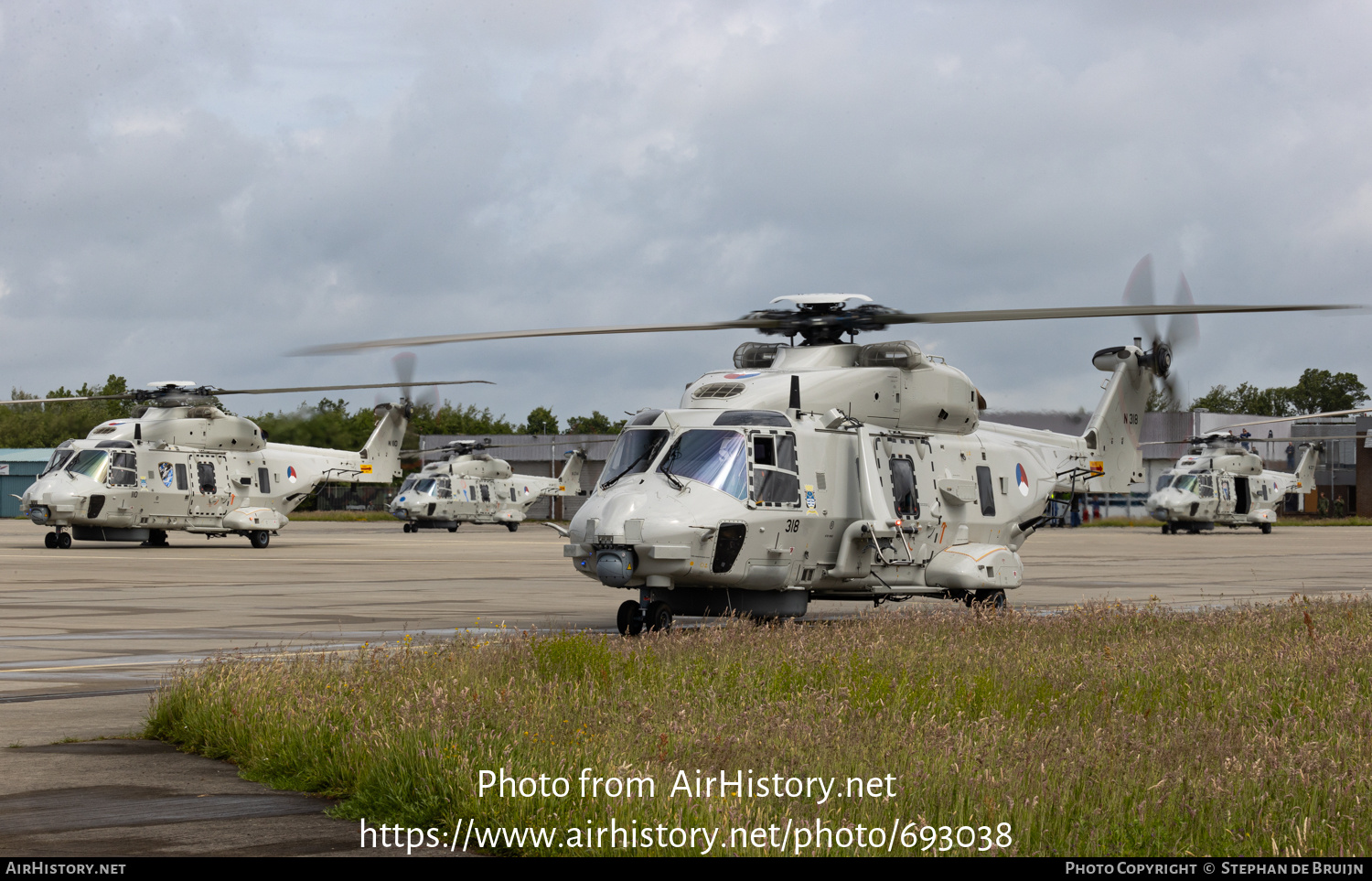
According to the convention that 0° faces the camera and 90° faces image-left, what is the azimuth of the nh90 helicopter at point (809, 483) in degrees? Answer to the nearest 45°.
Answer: approximately 45°

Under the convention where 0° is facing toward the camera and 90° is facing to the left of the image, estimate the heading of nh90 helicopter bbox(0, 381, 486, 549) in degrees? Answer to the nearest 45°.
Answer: approximately 45°

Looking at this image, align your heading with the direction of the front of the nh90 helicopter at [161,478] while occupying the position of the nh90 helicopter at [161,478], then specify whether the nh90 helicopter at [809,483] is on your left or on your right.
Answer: on your left

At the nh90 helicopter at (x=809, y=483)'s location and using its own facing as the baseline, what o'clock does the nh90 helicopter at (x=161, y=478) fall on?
the nh90 helicopter at (x=161, y=478) is roughly at 3 o'clock from the nh90 helicopter at (x=809, y=483).
